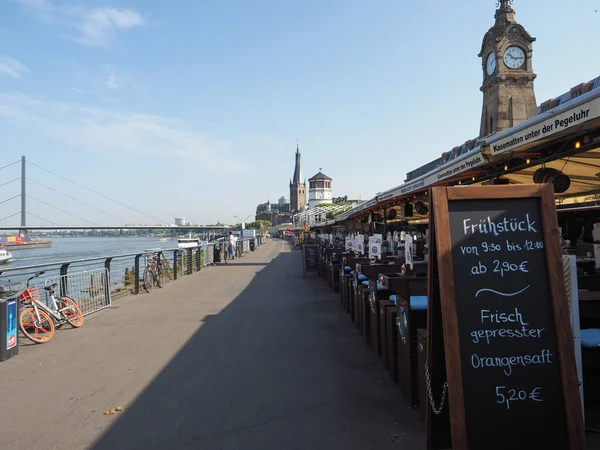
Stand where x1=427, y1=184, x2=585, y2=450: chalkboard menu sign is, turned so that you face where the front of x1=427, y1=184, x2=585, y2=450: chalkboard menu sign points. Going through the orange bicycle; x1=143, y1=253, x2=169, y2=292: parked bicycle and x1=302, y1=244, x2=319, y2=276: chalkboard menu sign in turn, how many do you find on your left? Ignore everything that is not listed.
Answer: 0

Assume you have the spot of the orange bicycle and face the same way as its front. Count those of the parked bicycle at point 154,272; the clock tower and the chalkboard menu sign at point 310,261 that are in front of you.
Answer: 0

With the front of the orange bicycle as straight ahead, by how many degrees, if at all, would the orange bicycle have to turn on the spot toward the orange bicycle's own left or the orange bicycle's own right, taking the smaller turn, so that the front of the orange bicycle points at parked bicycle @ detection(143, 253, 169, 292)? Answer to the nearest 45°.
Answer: approximately 180°

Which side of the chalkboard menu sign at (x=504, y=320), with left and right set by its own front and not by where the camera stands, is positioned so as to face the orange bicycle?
right

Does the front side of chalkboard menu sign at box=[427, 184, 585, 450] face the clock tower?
no

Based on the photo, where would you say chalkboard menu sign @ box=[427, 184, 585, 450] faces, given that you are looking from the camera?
facing the viewer

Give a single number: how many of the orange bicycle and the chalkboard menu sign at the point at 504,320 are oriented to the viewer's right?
0

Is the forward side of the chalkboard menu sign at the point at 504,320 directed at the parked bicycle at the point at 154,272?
no

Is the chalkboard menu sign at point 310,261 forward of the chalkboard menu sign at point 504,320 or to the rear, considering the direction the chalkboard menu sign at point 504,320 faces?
to the rear

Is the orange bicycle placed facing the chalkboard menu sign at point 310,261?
no

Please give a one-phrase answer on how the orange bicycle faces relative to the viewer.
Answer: facing the viewer and to the left of the viewer

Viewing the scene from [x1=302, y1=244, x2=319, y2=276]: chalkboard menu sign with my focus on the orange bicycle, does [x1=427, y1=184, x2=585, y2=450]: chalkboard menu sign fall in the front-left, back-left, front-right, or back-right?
front-left

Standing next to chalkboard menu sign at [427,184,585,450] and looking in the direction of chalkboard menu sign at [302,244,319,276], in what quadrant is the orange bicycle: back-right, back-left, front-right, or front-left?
front-left
